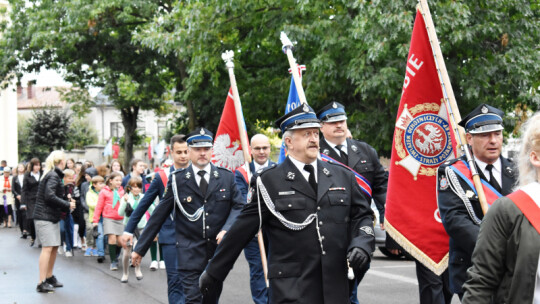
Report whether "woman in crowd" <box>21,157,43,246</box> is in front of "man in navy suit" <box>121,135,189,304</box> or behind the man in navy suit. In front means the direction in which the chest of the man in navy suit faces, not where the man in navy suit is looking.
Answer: behind

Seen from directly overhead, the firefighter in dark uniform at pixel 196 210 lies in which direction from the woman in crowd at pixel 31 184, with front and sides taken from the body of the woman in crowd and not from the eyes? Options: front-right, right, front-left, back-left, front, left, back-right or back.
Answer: front-right

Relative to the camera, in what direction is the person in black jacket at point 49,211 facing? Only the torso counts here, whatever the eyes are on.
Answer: to the viewer's right

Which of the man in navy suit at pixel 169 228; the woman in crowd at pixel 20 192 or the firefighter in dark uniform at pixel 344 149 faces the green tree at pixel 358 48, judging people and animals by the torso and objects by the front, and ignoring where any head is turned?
the woman in crowd

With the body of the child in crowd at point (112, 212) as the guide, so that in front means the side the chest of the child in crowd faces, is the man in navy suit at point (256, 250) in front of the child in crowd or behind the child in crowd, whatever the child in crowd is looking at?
in front

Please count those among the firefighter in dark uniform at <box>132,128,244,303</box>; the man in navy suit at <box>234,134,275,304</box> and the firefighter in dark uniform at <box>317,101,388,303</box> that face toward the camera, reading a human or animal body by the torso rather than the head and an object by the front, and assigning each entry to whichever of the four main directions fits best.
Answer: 3

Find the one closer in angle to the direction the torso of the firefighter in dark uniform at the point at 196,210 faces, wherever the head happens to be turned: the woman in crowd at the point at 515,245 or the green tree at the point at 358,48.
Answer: the woman in crowd

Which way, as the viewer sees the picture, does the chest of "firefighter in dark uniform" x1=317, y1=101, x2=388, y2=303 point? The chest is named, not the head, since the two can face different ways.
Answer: toward the camera

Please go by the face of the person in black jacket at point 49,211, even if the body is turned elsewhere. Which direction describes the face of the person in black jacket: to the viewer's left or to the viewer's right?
to the viewer's right

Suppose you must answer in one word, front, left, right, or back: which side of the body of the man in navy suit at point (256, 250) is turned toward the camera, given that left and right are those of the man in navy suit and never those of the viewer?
front
